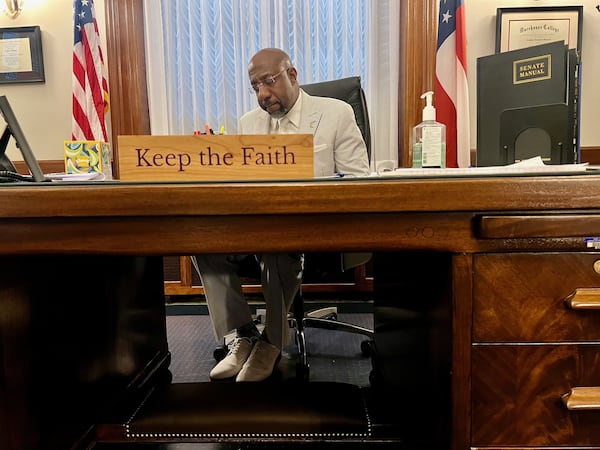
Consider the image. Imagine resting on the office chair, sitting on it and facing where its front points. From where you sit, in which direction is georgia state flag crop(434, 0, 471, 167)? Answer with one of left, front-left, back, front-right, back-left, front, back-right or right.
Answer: back

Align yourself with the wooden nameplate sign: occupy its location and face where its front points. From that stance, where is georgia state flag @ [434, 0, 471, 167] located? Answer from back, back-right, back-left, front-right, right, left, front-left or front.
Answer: back-left

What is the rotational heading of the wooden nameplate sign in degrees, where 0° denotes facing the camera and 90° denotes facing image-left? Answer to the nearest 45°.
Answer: approximately 0°

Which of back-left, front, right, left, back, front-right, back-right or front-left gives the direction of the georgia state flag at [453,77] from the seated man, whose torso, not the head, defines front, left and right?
back

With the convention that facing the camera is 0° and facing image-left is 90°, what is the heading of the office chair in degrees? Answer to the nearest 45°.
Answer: approximately 45°

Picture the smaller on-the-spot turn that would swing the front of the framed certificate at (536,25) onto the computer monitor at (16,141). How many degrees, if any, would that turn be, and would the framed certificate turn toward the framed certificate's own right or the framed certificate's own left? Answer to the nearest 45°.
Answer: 0° — it already faces it

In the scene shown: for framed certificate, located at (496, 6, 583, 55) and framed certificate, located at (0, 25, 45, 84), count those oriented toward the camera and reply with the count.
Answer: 2

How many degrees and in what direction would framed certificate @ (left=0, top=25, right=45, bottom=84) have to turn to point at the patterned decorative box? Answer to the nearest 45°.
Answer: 0° — it already faces it
